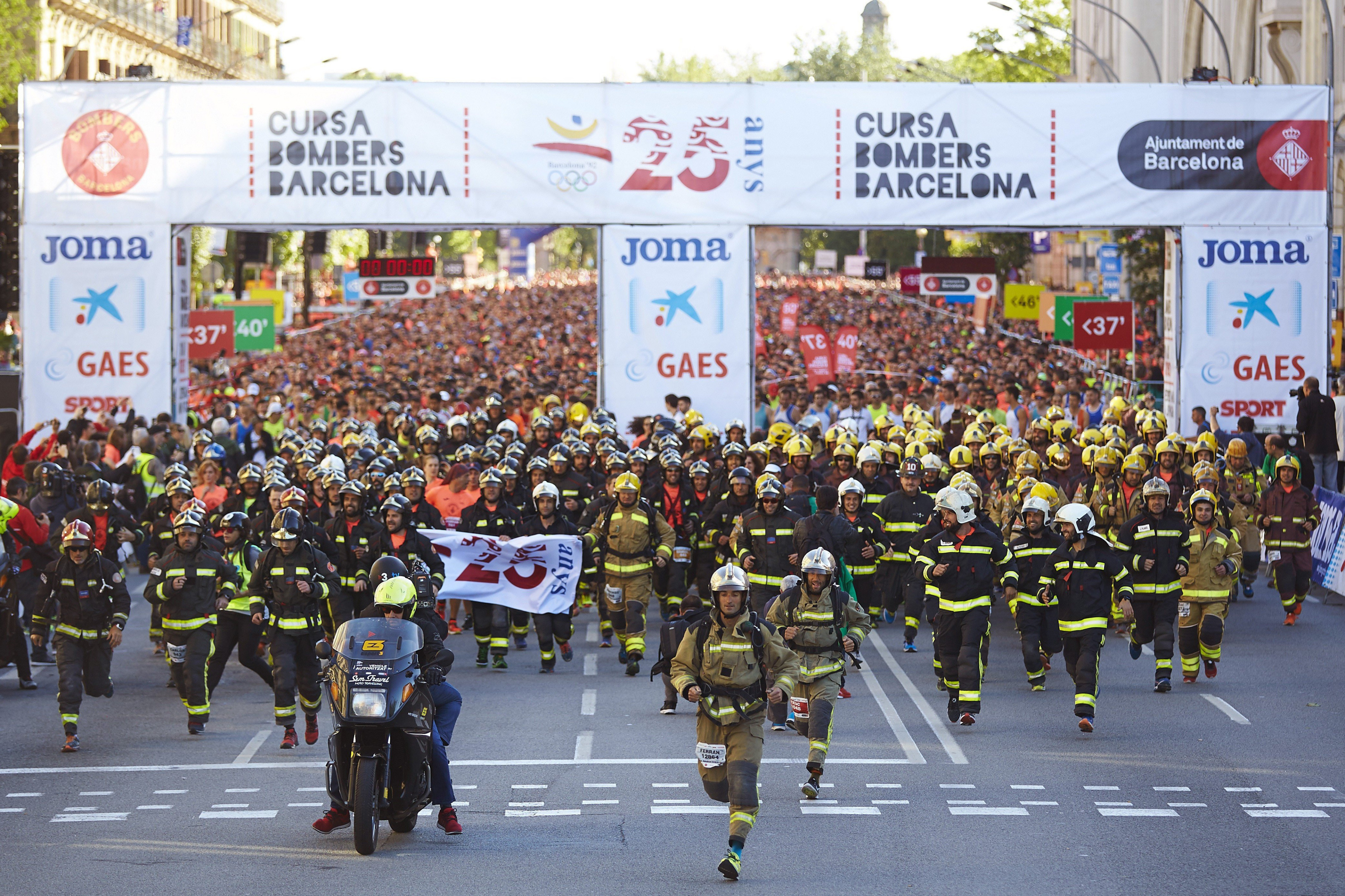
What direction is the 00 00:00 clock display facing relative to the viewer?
toward the camera

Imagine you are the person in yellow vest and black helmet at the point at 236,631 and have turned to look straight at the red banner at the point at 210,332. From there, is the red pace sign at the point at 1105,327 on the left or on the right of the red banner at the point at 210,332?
right

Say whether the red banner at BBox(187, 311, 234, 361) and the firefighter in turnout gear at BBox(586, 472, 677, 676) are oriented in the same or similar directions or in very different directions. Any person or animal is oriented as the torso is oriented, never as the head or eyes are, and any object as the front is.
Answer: same or similar directions

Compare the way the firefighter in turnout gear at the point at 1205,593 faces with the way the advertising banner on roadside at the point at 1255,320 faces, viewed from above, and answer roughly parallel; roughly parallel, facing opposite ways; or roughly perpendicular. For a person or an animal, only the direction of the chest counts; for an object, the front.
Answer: roughly parallel

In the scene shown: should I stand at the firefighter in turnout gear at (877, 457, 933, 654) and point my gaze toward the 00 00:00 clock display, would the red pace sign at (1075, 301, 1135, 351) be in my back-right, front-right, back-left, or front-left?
front-right

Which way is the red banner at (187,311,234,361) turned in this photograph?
toward the camera

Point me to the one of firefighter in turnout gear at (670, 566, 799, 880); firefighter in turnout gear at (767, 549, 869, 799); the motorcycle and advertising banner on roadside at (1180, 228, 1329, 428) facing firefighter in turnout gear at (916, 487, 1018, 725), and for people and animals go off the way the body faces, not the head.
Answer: the advertising banner on roadside

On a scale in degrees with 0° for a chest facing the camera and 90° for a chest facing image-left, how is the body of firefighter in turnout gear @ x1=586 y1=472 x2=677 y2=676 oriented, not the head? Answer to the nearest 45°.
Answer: approximately 0°

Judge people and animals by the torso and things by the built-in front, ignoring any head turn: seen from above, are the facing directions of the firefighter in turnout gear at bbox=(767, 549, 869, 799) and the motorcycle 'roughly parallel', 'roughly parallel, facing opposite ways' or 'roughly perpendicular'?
roughly parallel

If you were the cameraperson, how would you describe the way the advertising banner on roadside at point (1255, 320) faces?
facing the viewer

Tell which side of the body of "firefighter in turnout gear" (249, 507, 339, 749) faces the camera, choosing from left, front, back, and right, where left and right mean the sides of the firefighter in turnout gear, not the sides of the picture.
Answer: front

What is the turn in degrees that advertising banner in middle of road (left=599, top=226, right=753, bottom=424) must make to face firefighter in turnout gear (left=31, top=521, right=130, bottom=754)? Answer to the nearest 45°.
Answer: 0° — it already faces them

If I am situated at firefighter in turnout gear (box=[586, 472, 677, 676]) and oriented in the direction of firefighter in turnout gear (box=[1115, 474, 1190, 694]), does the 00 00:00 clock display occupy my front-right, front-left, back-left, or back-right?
back-left

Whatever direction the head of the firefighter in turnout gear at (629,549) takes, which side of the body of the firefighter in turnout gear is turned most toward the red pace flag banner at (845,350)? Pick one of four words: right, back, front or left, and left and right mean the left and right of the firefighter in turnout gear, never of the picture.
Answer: back

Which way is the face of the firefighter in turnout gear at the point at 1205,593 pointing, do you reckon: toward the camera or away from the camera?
toward the camera

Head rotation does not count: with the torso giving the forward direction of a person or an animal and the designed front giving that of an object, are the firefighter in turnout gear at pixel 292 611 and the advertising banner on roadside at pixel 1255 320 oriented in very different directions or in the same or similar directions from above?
same or similar directions
